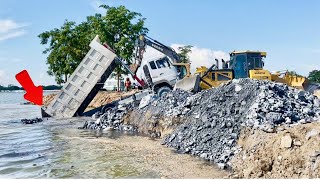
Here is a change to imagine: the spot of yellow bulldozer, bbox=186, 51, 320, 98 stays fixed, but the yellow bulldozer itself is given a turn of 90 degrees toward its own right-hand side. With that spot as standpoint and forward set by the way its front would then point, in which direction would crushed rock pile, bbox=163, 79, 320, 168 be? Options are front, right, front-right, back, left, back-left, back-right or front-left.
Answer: back

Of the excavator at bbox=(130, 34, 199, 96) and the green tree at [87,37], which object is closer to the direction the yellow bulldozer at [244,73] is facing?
the excavator

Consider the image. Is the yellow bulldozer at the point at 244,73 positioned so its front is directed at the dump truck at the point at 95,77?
yes

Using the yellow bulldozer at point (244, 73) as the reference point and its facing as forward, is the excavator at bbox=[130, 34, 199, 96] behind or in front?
in front

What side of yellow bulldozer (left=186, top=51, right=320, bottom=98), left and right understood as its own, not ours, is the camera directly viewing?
left
